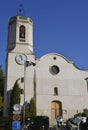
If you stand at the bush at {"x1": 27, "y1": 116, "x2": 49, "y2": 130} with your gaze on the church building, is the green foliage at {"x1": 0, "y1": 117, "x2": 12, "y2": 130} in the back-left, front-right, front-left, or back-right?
back-left

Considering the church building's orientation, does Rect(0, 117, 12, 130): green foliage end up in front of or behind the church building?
in front

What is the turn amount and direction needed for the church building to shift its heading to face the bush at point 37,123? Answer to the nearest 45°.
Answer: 0° — it already faces it

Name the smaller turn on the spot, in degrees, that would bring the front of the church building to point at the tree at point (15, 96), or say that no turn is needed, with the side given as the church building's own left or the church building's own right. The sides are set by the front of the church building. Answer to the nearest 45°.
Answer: approximately 45° to the church building's own right

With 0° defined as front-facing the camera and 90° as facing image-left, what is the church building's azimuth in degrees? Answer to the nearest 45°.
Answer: approximately 0°
